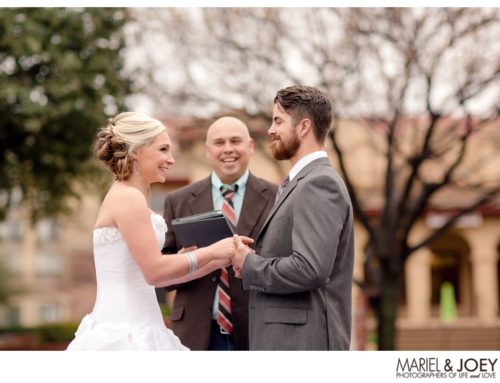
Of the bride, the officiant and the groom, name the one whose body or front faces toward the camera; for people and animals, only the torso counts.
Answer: the officiant

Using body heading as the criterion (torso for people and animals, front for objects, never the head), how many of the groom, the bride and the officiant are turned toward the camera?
1

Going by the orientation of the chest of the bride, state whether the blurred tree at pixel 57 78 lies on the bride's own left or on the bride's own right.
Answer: on the bride's own left

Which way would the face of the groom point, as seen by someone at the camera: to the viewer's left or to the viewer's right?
to the viewer's left

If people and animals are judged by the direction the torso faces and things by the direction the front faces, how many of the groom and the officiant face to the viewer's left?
1

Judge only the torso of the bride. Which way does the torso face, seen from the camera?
to the viewer's right

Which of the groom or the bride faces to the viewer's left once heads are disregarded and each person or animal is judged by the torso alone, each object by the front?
the groom

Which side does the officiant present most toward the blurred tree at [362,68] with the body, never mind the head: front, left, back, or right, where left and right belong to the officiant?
back

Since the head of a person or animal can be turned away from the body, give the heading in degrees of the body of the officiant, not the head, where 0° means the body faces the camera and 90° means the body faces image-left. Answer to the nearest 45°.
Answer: approximately 0°

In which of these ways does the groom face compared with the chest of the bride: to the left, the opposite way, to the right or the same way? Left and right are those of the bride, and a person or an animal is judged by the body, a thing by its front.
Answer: the opposite way

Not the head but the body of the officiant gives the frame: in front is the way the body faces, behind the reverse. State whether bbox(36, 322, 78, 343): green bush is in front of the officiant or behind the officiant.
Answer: behind

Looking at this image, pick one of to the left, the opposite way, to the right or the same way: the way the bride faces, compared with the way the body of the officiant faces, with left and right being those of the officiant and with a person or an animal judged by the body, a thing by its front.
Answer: to the left

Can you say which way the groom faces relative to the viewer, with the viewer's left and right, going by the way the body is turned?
facing to the left of the viewer

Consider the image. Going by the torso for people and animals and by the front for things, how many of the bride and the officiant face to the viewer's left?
0

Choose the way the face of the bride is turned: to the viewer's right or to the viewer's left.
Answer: to the viewer's right

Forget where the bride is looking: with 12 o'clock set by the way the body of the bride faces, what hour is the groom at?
The groom is roughly at 1 o'clock from the bride.
